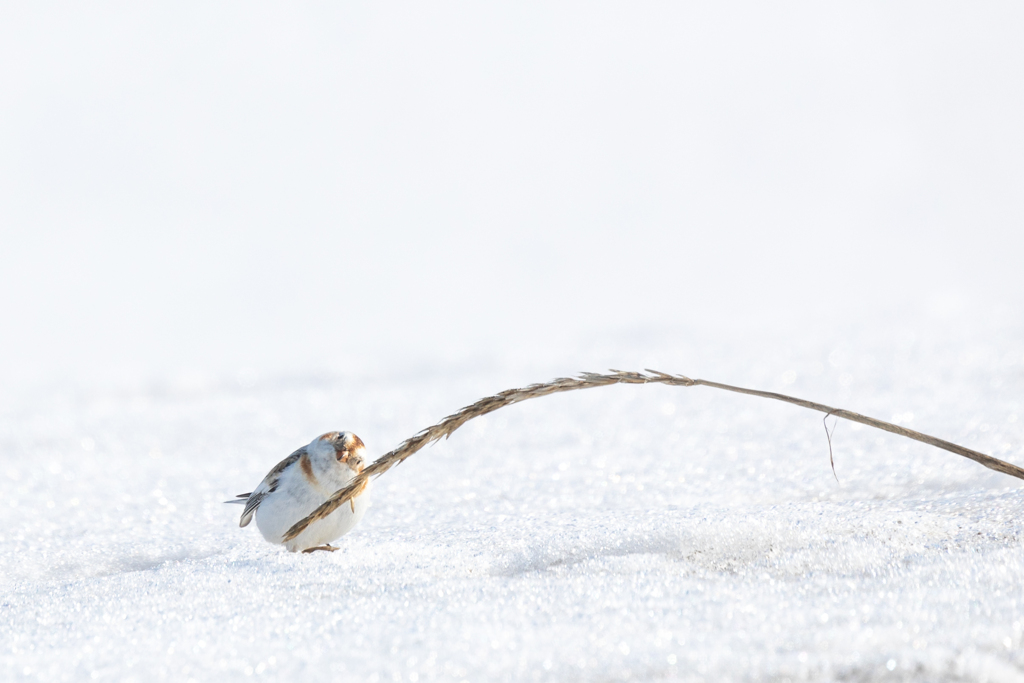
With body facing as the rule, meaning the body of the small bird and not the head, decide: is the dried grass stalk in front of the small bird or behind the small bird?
in front

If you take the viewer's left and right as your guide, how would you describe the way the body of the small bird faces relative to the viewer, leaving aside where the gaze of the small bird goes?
facing the viewer and to the right of the viewer
